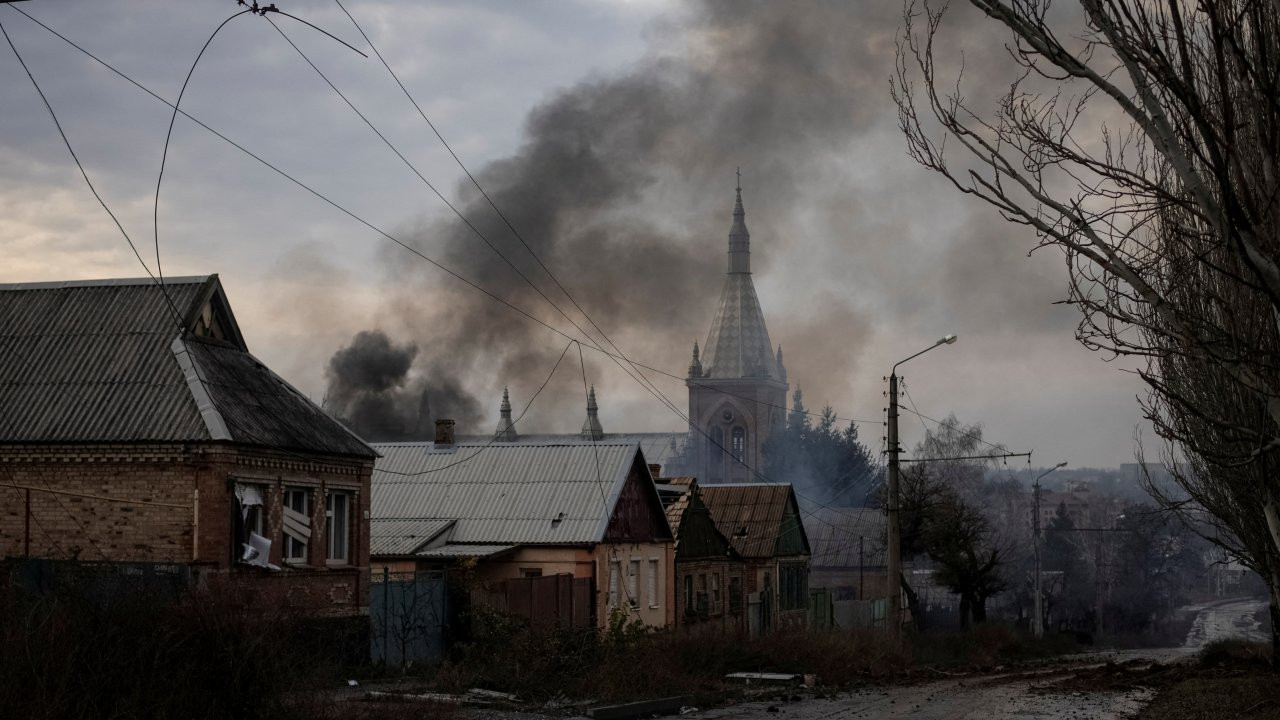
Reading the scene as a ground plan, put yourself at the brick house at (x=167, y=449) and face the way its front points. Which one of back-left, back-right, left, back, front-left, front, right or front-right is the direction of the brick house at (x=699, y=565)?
left

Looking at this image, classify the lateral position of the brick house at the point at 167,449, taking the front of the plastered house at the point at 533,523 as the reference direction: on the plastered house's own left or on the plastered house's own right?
on the plastered house's own right

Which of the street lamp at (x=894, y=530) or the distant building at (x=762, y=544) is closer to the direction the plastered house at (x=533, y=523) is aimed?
the street lamp

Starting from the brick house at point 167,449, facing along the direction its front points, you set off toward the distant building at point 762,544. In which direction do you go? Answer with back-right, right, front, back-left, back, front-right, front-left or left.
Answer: left

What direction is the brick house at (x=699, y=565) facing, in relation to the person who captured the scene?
facing the viewer and to the right of the viewer

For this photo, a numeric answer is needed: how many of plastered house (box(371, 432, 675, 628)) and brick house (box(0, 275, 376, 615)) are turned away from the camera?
0

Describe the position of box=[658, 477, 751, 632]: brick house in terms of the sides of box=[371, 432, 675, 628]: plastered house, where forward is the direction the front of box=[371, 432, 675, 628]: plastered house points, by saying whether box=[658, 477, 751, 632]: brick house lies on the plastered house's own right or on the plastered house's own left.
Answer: on the plastered house's own left

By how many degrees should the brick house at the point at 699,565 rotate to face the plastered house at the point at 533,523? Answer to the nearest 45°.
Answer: approximately 90° to its right

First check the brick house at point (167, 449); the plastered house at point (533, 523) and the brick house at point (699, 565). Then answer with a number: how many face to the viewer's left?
0
